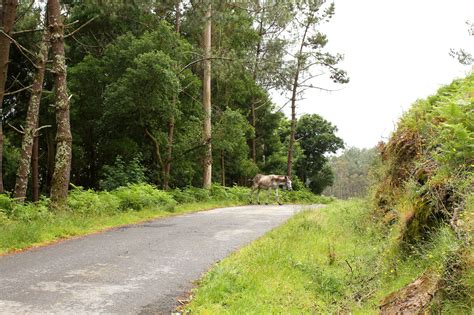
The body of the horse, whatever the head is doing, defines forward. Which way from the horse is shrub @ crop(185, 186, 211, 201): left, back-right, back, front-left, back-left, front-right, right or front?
back-right

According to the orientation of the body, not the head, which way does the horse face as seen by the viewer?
to the viewer's right

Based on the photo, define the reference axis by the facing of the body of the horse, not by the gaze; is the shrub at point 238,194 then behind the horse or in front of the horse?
behind

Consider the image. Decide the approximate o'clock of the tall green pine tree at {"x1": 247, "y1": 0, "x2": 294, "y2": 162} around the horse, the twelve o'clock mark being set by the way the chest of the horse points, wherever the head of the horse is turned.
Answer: The tall green pine tree is roughly at 9 o'clock from the horse.

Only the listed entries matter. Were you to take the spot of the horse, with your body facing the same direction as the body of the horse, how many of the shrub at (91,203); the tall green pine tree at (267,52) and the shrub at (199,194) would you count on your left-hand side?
1
